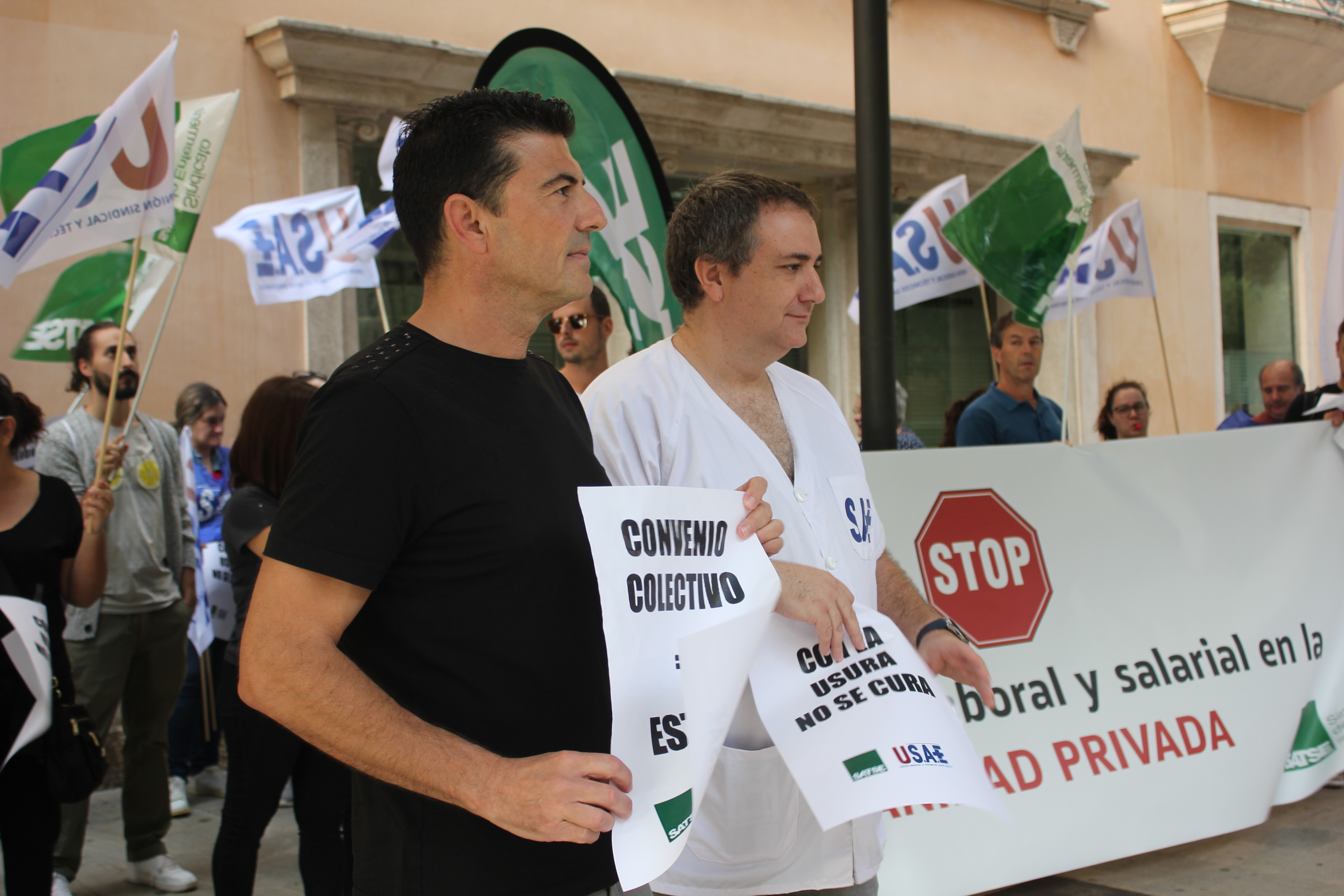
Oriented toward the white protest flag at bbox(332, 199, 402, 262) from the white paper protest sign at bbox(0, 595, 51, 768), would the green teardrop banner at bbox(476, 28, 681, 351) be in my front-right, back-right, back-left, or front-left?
front-right

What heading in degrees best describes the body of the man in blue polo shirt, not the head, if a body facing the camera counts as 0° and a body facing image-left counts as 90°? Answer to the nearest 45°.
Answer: approximately 315°

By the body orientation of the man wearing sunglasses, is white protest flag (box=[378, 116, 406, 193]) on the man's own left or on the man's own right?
on the man's own right

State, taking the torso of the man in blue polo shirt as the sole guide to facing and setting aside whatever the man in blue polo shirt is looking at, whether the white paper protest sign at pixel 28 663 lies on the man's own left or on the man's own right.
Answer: on the man's own right

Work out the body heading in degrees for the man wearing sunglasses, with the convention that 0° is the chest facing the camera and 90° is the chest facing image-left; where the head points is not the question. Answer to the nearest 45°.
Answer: approximately 45°

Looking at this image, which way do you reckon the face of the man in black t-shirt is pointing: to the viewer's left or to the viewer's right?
to the viewer's right

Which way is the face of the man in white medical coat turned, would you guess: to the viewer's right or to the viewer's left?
to the viewer's right

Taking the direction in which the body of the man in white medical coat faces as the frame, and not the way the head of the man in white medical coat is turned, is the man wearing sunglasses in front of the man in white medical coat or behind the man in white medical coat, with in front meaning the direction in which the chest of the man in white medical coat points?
behind

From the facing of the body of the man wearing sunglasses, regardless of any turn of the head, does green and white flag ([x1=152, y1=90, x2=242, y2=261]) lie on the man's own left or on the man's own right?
on the man's own right

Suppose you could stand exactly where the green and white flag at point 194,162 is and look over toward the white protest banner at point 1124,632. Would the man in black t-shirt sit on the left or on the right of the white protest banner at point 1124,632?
right

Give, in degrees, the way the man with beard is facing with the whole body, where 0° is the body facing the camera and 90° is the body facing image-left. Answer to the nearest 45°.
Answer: approximately 315°

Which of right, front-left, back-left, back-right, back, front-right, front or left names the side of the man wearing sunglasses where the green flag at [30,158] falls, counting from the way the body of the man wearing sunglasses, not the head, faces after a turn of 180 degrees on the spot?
back-left

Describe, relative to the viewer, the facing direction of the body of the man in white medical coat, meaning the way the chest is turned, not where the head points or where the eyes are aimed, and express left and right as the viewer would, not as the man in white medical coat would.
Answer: facing the viewer and to the right of the viewer

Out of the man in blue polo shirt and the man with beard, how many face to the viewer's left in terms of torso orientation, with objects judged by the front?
0

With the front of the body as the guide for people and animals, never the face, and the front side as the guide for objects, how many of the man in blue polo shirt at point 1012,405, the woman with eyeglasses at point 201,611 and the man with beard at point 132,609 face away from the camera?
0

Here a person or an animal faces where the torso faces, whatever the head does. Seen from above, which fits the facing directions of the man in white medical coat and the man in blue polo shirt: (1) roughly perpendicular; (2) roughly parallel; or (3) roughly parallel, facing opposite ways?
roughly parallel
